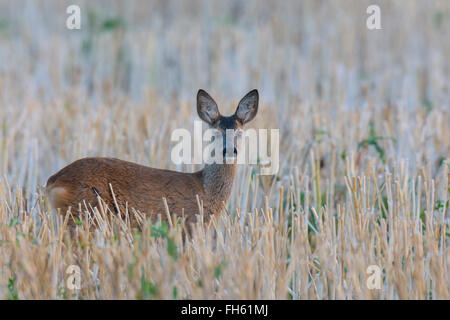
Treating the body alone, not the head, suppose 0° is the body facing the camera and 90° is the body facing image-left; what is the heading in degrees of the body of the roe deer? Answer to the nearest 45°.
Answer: approximately 270°
